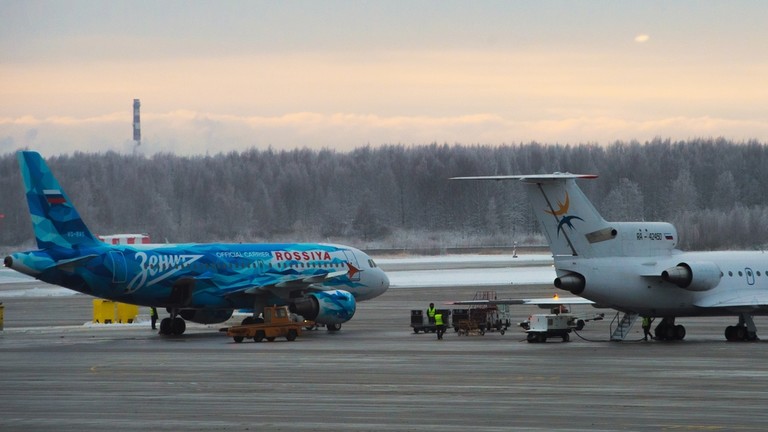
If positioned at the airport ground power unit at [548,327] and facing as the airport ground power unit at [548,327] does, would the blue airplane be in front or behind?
in front

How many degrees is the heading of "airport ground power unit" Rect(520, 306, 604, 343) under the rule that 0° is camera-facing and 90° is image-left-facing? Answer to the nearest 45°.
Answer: approximately 90°

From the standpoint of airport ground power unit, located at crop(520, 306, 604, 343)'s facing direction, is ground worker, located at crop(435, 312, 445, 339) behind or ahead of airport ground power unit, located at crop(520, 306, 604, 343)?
ahead

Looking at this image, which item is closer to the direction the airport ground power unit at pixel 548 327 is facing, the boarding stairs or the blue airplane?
the blue airplane

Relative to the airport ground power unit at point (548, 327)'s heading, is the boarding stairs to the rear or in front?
to the rear

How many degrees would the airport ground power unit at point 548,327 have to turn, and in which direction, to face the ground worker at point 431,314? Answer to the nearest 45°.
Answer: approximately 45° to its right

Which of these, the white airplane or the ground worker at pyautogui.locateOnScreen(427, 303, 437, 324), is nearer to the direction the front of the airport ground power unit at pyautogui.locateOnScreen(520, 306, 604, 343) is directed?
the ground worker

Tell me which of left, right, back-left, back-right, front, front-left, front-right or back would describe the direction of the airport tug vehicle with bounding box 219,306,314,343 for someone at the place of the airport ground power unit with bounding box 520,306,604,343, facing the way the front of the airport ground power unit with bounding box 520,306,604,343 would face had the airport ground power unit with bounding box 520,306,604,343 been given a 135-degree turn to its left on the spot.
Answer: back-right

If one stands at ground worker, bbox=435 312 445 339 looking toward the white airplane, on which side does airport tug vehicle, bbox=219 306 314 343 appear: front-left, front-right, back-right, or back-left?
back-right
